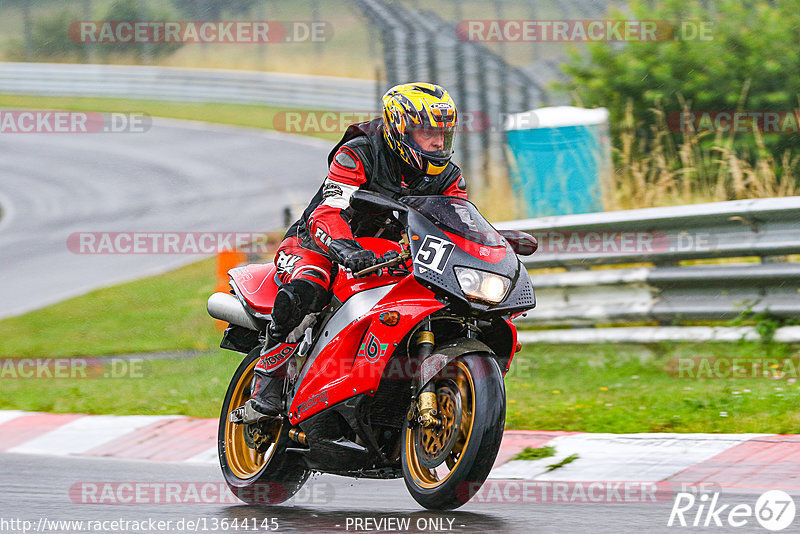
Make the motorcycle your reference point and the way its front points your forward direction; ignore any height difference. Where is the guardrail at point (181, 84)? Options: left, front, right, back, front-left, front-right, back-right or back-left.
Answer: back-left

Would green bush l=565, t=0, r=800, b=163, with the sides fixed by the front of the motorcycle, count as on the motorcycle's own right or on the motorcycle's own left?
on the motorcycle's own left

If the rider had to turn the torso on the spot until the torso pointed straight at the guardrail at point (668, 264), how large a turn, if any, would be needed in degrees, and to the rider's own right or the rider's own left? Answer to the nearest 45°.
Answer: approximately 90° to the rider's own left

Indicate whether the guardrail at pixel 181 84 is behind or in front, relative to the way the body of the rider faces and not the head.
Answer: behind

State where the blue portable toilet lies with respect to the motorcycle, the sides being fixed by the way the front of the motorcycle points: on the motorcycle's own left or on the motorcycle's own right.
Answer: on the motorcycle's own left

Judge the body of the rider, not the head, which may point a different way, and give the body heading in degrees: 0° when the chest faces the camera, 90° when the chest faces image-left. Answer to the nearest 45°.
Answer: approximately 315°
